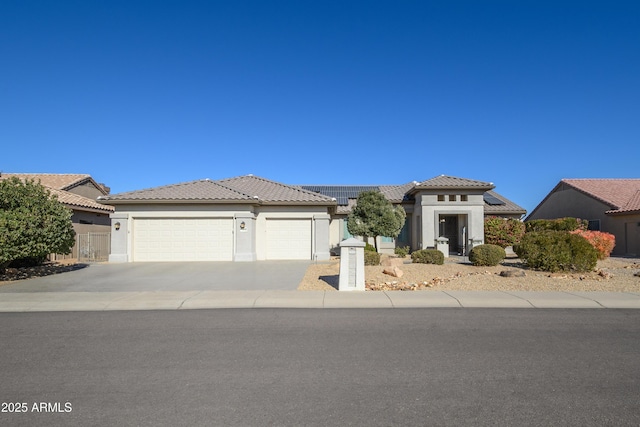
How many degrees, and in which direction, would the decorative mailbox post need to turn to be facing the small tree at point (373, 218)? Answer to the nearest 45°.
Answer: approximately 180°

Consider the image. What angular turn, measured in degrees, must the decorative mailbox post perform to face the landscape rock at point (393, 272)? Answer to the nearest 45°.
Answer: approximately 135° to its left

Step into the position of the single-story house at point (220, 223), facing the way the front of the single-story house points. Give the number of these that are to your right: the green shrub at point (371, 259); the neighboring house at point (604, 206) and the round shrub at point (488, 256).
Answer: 0

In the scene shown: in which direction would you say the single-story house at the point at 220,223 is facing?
toward the camera

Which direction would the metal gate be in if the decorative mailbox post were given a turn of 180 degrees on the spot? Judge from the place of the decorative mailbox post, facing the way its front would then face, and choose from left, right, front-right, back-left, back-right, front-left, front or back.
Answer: front-left

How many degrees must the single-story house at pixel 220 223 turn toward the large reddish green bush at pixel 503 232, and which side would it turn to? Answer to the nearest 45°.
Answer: approximately 90° to its left

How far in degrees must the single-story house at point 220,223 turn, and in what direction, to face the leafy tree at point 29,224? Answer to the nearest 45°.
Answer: approximately 45° to its right

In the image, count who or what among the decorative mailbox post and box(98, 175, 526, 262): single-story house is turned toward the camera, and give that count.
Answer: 2

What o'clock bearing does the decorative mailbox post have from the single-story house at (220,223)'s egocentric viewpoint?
The decorative mailbox post is roughly at 11 o'clock from the single-story house.

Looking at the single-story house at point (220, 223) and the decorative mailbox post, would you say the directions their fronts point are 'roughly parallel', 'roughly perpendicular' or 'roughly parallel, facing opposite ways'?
roughly parallel

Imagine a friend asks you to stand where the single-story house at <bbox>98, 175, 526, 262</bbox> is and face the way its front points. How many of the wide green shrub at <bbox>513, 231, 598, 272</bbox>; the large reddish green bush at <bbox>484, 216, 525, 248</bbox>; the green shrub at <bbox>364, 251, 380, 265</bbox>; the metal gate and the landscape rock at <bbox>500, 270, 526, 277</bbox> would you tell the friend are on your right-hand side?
1

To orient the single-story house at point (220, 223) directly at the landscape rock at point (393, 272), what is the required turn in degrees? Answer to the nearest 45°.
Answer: approximately 45° to its left

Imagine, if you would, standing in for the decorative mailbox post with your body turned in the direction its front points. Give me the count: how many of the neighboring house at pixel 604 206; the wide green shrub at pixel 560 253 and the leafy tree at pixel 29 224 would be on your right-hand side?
1

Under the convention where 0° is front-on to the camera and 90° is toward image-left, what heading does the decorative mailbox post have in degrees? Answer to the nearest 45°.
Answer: approximately 0°

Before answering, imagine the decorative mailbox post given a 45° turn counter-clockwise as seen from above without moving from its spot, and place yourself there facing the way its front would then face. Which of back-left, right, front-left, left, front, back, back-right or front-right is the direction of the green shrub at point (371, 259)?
back-left
